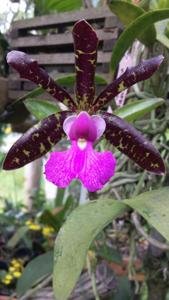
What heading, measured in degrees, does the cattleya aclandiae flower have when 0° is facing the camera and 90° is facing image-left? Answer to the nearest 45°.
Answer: approximately 0°
